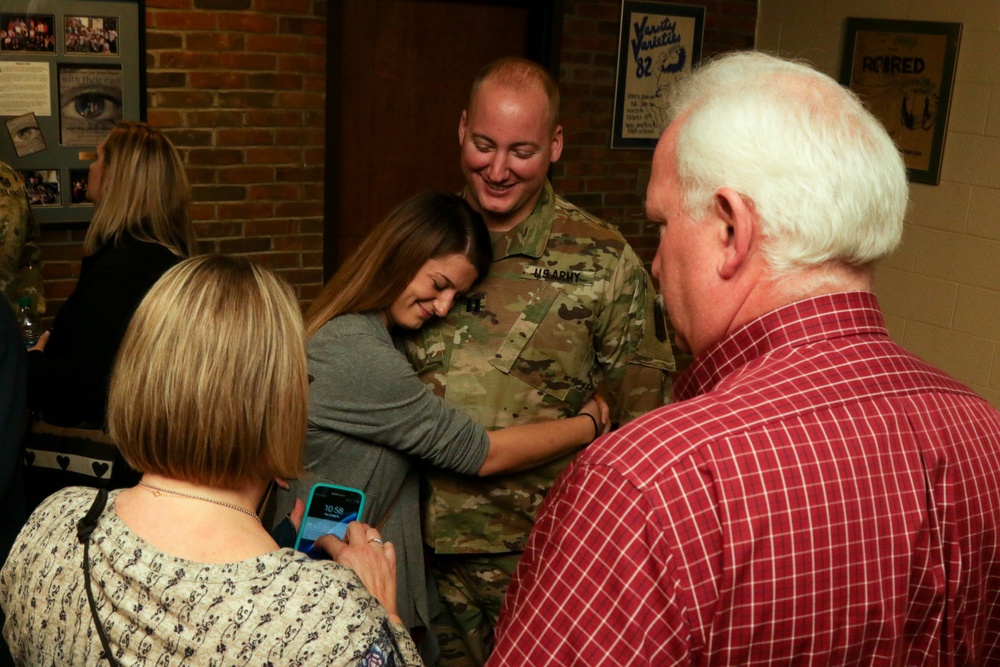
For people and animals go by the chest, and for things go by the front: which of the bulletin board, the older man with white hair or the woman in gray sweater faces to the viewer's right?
the woman in gray sweater

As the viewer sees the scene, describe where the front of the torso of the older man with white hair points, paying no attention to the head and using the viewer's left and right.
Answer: facing away from the viewer and to the left of the viewer

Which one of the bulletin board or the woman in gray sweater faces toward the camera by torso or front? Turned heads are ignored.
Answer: the bulletin board

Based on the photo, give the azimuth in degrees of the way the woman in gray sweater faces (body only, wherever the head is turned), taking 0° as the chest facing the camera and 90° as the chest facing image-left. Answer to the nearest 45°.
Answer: approximately 270°

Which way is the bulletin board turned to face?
toward the camera

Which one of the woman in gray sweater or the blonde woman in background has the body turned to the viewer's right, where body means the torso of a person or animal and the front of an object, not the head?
the woman in gray sweater

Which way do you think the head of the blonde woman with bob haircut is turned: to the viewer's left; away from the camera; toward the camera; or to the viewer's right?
away from the camera

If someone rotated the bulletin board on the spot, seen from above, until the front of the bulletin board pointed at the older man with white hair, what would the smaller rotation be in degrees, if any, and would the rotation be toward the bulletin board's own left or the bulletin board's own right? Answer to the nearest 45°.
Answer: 0° — it already faces them

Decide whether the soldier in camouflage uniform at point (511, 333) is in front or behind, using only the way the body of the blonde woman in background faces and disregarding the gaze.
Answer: behind

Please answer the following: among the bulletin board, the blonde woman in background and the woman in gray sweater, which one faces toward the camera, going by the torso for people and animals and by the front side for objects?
the bulletin board

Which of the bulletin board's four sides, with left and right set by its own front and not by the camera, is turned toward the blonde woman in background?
front

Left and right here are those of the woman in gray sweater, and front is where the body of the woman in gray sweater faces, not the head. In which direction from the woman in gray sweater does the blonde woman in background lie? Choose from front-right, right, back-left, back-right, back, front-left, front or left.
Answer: back-left

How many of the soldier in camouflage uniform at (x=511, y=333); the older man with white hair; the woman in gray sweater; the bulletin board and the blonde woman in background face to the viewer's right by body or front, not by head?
1

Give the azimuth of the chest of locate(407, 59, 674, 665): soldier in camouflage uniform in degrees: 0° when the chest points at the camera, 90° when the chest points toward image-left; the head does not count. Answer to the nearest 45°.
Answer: approximately 45°

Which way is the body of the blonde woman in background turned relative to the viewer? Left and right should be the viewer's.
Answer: facing away from the viewer and to the left of the viewer

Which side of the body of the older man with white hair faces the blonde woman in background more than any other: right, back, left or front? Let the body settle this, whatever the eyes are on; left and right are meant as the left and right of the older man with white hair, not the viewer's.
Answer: front
